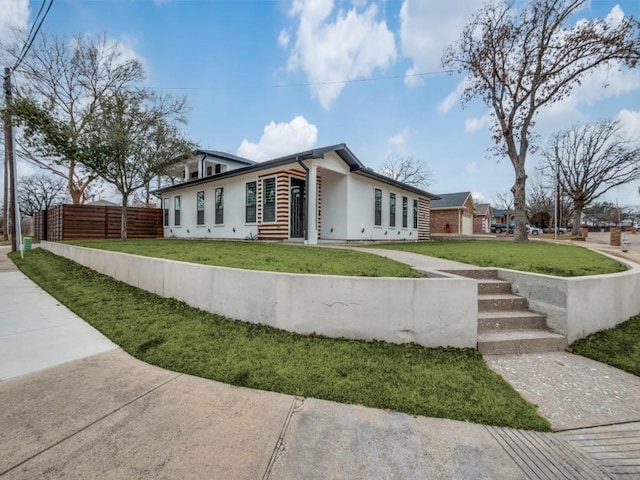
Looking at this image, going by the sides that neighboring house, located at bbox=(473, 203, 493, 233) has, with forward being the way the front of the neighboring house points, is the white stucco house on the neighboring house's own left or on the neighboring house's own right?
on the neighboring house's own right

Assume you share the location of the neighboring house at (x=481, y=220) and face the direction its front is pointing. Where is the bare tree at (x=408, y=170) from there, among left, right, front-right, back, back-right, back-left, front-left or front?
right

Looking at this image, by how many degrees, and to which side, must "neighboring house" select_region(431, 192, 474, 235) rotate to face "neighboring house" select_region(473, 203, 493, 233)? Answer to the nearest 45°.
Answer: approximately 135° to its left

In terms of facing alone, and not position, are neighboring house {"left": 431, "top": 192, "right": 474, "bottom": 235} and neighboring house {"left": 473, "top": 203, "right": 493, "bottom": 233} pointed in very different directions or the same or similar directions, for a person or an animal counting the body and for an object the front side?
same or similar directions

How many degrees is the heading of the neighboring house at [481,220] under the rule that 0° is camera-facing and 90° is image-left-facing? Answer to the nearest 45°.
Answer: approximately 315°

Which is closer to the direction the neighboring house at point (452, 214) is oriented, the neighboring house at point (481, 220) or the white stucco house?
the white stucco house

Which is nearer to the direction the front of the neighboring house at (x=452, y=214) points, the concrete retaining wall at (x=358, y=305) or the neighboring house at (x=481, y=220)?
the concrete retaining wall

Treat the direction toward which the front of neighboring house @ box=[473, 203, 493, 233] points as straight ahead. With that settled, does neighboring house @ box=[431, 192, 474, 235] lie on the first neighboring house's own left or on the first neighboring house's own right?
on the first neighboring house's own right

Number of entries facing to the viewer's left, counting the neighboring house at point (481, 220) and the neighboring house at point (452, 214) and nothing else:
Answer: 0

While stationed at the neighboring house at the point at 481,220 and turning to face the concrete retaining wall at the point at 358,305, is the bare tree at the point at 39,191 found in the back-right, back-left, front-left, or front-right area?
front-right

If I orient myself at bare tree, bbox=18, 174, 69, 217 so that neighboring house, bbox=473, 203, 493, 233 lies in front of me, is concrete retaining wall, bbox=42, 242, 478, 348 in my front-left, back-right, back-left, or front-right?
front-right

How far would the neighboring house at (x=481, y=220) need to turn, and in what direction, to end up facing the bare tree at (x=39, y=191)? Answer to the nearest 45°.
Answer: approximately 90° to its right
